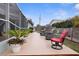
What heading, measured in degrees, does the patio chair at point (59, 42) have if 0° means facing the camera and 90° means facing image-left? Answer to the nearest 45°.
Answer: approximately 90°

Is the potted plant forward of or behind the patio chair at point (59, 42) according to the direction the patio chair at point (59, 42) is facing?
forward
